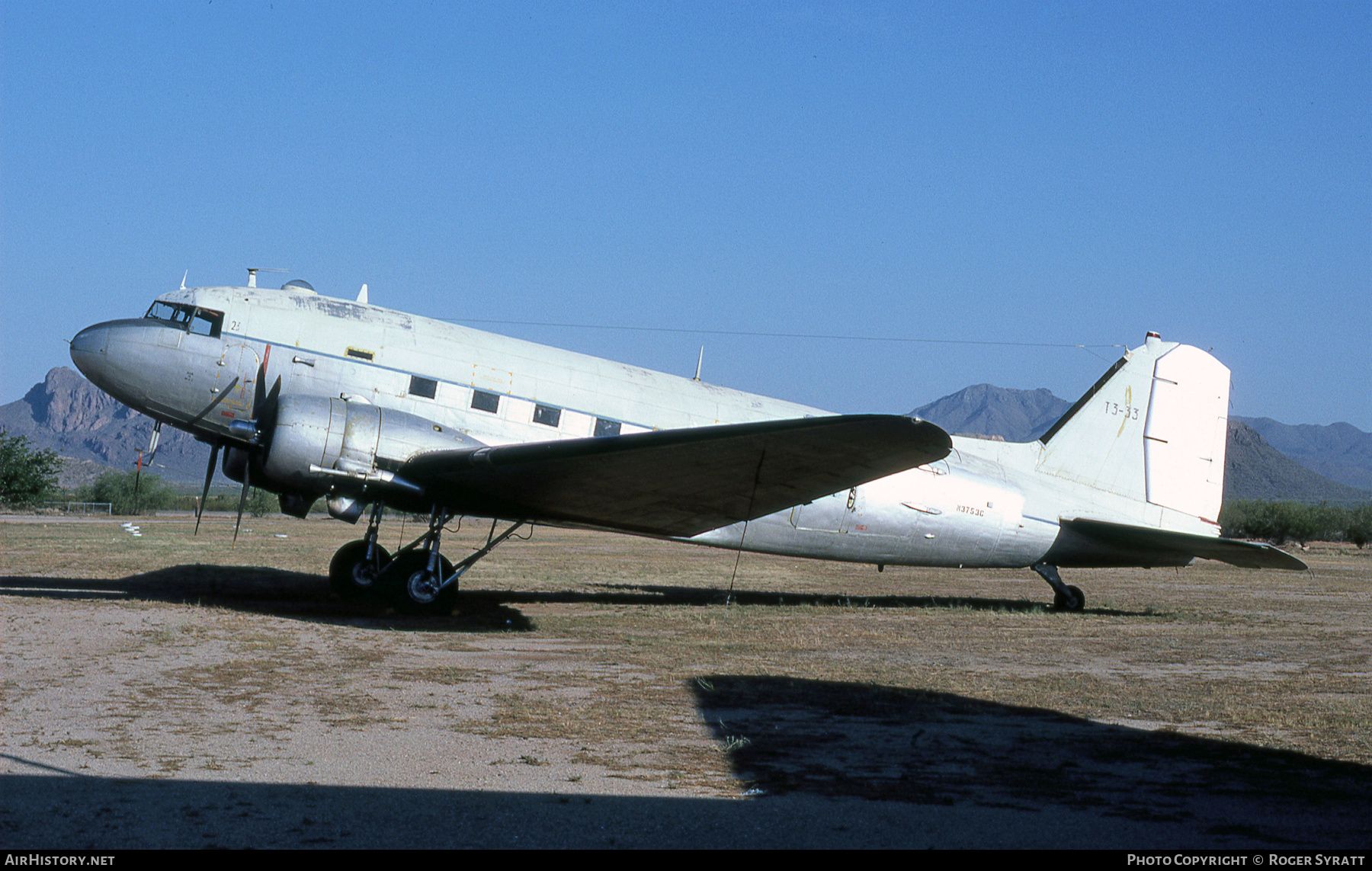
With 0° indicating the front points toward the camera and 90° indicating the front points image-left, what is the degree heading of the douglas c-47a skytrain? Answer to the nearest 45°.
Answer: approximately 90°
